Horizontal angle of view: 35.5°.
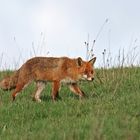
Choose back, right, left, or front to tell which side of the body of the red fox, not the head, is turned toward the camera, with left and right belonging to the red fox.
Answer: right
